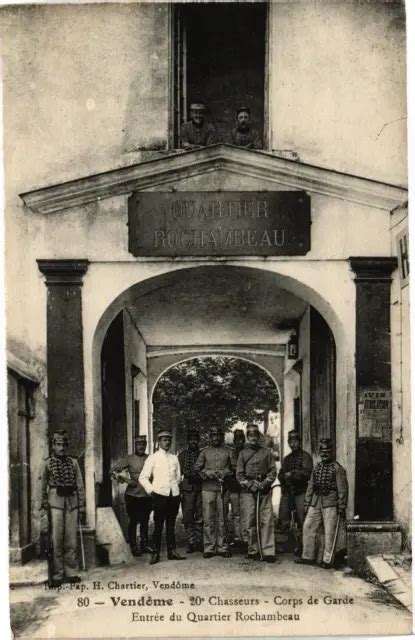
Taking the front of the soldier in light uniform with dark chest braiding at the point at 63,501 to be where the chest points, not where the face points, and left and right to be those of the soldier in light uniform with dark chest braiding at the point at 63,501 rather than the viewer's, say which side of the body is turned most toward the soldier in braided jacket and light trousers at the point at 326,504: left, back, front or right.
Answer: left

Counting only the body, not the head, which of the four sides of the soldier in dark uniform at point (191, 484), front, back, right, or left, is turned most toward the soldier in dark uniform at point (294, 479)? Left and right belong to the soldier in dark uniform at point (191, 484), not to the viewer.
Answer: left

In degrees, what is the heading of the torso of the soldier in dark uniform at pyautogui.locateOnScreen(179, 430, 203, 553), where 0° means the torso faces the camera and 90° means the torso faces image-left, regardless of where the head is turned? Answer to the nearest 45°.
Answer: approximately 0°
